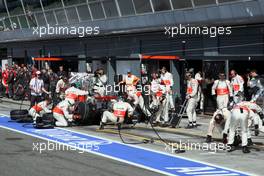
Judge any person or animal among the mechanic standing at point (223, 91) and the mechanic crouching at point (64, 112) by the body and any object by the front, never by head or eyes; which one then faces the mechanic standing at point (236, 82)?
the mechanic crouching

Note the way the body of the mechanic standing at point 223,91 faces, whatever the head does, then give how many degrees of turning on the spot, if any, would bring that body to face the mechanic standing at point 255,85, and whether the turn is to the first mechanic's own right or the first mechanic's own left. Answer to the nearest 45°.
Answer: approximately 135° to the first mechanic's own left

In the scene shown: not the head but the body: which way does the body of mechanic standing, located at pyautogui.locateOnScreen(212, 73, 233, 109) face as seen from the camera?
toward the camera

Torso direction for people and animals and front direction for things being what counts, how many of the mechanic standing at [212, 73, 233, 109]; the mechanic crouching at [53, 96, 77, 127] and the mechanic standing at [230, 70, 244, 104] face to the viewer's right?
1

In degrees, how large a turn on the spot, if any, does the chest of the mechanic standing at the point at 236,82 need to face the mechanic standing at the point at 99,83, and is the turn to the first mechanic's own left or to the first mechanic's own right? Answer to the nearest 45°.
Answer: approximately 45° to the first mechanic's own right

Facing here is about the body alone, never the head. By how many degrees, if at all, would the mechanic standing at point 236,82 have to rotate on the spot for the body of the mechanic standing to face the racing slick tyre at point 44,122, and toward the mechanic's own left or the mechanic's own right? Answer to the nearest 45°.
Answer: approximately 45° to the mechanic's own right

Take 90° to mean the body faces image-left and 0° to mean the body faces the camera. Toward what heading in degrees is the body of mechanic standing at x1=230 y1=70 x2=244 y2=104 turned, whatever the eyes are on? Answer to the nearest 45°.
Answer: approximately 45°

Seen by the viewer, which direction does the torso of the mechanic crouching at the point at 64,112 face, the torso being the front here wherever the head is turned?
to the viewer's right

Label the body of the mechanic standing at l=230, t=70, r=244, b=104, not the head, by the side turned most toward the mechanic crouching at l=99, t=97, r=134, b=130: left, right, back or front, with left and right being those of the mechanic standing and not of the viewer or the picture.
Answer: front

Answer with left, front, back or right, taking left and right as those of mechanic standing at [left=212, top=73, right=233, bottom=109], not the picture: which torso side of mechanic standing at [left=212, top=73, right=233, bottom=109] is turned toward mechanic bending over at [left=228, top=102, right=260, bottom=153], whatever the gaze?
front
